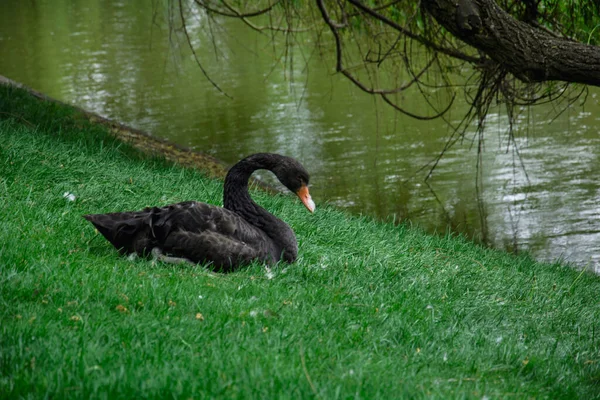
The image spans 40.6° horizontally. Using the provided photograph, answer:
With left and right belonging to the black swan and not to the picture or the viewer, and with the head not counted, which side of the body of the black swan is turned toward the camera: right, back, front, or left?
right

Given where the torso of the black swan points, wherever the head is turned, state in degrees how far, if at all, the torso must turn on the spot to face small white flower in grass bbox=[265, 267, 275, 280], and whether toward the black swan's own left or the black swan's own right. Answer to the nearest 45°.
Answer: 0° — it already faces it

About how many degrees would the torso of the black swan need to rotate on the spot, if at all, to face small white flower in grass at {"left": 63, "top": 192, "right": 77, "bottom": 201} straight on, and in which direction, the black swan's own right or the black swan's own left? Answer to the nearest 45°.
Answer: approximately 135° to the black swan's own left
